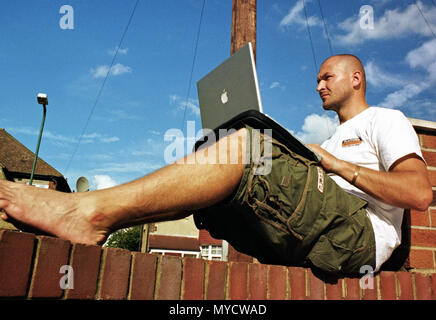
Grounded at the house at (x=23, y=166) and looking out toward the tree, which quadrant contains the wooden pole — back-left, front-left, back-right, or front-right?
back-right

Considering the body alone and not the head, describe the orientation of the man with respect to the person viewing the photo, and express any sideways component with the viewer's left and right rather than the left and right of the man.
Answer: facing to the left of the viewer

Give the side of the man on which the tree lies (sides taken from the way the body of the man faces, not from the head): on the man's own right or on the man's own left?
on the man's own right

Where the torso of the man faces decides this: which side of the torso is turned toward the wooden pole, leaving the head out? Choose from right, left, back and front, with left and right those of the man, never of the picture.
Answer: right

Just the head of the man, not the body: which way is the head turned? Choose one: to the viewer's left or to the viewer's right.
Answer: to the viewer's left

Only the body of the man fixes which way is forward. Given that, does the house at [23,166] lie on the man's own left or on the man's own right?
on the man's own right
